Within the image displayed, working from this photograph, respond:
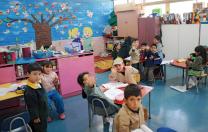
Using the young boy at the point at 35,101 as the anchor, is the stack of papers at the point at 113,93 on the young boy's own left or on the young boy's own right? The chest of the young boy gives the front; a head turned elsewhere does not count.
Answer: on the young boy's own left

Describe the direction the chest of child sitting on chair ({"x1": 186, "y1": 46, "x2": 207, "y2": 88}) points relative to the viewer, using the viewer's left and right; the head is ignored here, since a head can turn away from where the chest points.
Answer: facing to the left of the viewer

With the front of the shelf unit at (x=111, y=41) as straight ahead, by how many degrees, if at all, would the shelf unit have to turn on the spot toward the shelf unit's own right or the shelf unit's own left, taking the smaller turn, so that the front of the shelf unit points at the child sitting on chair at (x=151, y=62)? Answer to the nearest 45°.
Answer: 0° — it already faces them

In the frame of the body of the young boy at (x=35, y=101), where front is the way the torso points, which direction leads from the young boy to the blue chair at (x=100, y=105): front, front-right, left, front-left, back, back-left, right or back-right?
front-left

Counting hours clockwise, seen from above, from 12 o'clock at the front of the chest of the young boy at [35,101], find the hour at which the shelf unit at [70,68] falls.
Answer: The shelf unit is roughly at 8 o'clock from the young boy.

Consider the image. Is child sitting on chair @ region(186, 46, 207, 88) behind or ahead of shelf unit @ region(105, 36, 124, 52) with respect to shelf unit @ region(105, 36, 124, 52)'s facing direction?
ahead

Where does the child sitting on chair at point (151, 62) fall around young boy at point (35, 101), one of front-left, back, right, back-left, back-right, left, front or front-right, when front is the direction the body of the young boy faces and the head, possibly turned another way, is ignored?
left
